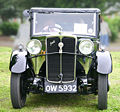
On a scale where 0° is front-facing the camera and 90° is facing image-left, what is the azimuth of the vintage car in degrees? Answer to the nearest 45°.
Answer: approximately 0°

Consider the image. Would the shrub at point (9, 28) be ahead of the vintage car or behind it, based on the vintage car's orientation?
behind
